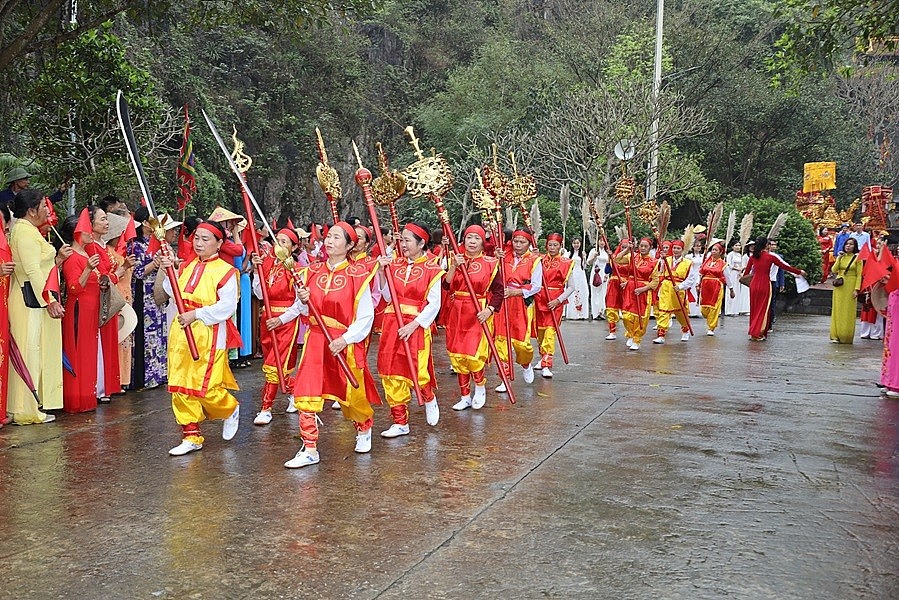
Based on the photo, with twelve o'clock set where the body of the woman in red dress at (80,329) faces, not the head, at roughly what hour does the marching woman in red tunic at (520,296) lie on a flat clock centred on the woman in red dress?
The marching woman in red tunic is roughly at 12 o'clock from the woman in red dress.

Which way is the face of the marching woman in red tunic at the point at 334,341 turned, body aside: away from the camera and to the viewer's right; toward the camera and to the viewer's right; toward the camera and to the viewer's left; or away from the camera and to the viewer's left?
toward the camera and to the viewer's left

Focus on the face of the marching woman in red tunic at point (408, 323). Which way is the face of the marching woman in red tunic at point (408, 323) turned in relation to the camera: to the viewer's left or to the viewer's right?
to the viewer's left

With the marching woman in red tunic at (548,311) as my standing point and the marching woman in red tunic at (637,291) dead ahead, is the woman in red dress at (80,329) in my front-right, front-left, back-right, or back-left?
back-left

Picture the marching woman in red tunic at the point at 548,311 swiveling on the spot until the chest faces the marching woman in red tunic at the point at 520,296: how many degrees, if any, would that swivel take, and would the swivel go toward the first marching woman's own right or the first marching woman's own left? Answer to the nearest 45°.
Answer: approximately 45° to the first marching woman's own left

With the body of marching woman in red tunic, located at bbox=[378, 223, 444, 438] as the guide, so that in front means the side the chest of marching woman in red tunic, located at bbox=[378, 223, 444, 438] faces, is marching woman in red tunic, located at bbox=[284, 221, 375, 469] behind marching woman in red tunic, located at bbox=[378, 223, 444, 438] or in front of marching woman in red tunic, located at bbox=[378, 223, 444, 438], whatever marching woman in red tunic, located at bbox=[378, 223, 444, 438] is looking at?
in front

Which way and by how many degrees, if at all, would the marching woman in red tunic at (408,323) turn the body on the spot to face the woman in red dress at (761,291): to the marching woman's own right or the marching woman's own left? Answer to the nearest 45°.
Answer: approximately 180°

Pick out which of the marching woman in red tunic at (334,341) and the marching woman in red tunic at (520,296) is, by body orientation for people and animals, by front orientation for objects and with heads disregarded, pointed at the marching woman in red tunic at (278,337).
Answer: the marching woman in red tunic at (520,296)

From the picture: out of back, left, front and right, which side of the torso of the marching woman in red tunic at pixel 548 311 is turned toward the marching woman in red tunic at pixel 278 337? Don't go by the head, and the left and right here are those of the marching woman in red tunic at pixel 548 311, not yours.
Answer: front

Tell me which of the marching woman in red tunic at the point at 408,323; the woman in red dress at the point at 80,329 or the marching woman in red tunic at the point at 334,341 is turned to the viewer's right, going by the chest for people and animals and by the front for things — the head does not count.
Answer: the woman in red dress

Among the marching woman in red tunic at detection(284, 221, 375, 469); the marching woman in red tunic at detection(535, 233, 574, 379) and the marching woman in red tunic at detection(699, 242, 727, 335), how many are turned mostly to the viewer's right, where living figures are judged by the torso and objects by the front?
0

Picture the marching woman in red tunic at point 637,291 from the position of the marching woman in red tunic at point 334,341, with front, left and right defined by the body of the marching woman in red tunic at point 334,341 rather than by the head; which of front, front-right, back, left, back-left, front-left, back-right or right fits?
back

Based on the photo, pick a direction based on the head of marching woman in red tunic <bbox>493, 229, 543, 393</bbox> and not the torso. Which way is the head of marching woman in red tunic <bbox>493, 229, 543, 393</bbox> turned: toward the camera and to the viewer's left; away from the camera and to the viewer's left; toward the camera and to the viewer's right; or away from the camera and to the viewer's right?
toward the camera and to the viewer's left

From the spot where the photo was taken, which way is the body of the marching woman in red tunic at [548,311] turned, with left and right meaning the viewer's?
facing the viewer and to the left of the viewer

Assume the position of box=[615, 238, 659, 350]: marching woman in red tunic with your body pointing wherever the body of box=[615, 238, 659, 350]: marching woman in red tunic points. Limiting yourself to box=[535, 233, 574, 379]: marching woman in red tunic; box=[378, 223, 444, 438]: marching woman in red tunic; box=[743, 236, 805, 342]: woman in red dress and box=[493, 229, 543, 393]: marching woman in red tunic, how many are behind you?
1

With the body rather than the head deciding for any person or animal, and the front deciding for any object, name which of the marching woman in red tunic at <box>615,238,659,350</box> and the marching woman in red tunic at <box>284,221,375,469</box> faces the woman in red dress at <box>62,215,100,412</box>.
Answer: the marching woman in red tunic at <box>615,238,659,350</box>
